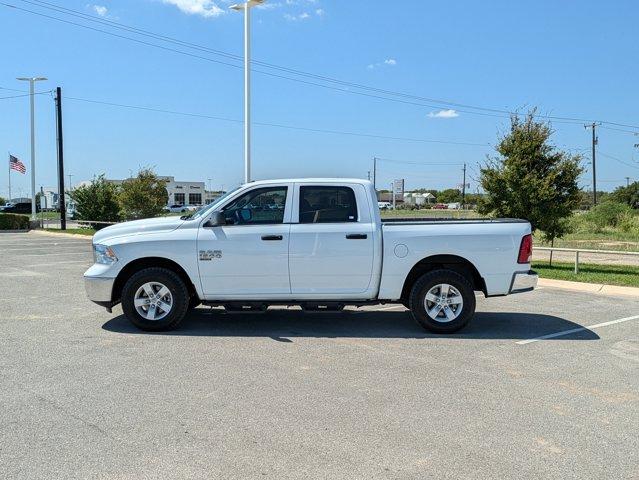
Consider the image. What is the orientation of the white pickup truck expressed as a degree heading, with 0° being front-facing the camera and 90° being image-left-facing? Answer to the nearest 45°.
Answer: approximately 90°

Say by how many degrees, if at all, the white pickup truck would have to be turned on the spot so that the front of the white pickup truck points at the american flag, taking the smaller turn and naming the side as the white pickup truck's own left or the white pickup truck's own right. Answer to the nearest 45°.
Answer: approximately 45° to the white pickup truck's own right

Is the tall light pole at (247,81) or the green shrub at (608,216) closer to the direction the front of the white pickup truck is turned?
the tall light pole

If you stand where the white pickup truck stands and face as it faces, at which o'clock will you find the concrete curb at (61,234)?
The concrete curb is roughly at 2 o'clock from the white pickup truck.

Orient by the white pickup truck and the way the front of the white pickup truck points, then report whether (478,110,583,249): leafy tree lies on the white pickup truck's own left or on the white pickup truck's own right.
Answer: on the white pickup truck's own right

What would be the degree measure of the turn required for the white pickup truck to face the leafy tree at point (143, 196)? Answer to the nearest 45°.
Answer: approximately 90° to its right

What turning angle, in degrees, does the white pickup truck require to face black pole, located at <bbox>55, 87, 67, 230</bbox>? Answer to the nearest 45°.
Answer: approximately 45° to its right

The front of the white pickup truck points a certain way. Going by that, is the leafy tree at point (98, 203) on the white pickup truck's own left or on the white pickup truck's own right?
on the white pickup truck's own right

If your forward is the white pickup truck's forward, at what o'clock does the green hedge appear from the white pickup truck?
The green hedge is roughly at 2 o'clock from the white pickup truck.

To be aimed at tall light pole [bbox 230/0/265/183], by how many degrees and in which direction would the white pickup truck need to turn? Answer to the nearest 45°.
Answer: approximately 90° to its right

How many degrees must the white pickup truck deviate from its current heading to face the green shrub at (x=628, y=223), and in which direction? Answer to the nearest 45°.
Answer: approximately 135° to its right
